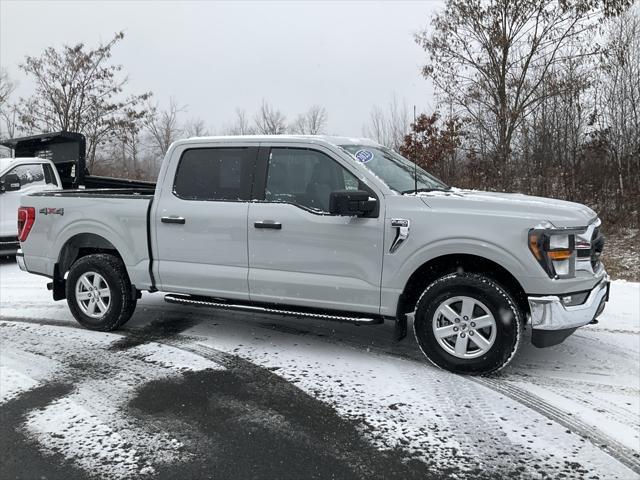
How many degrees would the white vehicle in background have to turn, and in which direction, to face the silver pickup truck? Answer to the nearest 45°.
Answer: approximately 90° to its left

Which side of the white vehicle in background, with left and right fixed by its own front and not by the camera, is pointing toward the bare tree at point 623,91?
back

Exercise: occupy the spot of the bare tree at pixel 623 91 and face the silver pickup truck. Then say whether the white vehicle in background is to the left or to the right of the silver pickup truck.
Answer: right

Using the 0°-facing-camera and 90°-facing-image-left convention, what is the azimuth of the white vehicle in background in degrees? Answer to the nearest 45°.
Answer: approximately 90°
